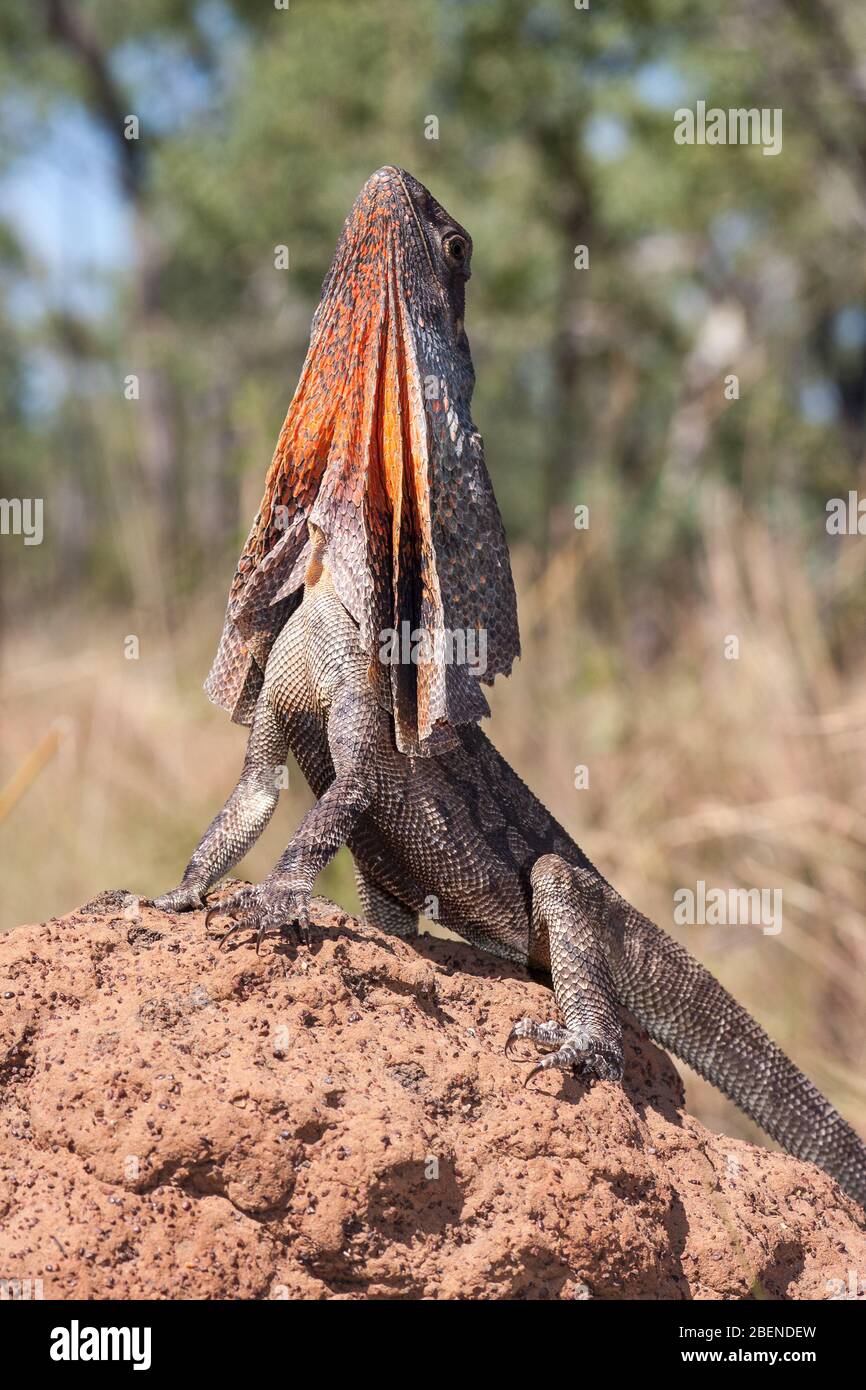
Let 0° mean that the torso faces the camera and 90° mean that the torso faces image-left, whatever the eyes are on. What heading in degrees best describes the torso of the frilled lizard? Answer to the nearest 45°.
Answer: approximately 45°
